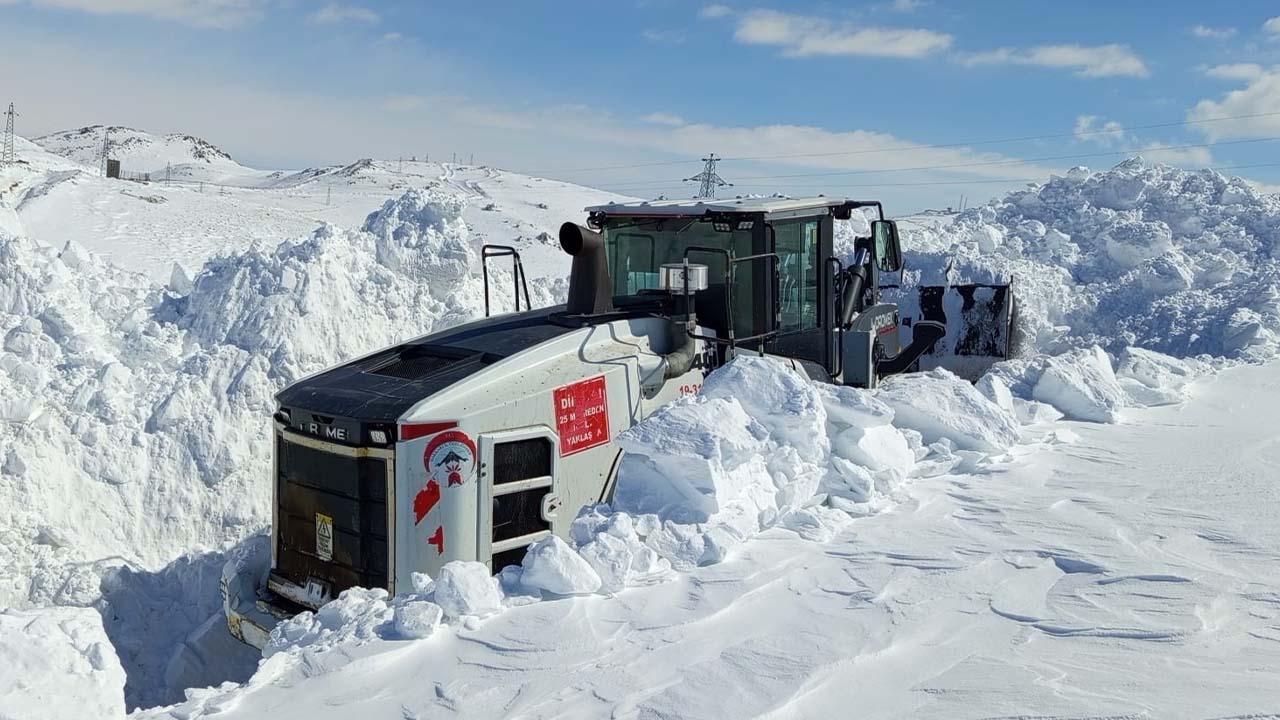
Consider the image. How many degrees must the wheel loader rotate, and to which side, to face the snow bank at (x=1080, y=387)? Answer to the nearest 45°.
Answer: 0° — it already faces it

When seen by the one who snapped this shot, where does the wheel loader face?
facing away from the viewer and to the right of the viewer

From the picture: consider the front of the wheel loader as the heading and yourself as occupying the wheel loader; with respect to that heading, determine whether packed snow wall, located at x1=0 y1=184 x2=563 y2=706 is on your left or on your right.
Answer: on your left

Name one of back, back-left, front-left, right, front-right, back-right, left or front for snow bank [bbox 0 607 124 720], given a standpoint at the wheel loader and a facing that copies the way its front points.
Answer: back

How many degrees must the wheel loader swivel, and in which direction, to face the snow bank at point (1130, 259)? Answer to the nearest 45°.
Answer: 0° — it already faces it

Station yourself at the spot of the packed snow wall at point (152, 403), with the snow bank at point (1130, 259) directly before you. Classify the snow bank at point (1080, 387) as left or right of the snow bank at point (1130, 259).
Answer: right

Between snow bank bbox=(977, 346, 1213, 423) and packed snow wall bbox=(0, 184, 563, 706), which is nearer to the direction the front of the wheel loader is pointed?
the snow bank
